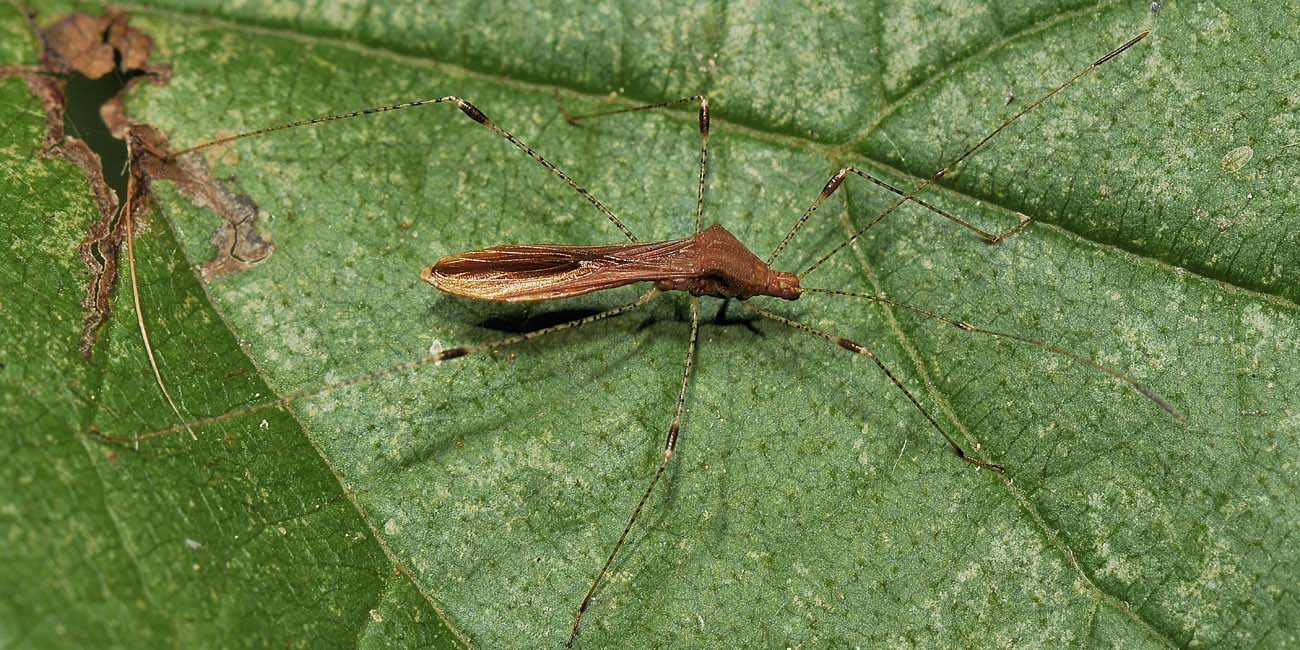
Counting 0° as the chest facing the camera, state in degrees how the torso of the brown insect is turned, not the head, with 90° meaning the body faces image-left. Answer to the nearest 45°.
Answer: approximately 270°
